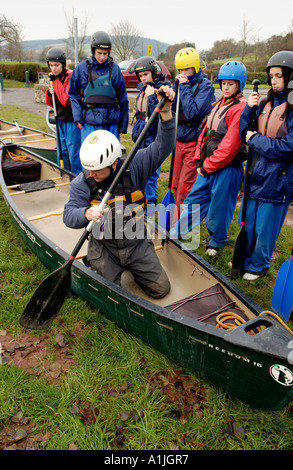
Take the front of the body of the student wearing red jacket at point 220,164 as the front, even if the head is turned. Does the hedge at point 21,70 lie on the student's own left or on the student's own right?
on the student's own right

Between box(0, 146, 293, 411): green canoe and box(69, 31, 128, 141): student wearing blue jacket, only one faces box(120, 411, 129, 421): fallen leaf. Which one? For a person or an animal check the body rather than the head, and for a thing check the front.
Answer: the student wearing blue jacket

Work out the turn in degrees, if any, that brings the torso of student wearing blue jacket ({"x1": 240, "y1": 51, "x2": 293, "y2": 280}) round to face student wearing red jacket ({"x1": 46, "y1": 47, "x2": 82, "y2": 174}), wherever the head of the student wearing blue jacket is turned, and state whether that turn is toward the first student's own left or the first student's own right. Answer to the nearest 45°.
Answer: approximately 90° to the first student's own right

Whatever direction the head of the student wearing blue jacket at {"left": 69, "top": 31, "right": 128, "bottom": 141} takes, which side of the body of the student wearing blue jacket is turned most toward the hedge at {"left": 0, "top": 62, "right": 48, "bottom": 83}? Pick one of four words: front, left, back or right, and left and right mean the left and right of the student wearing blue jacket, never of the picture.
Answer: back

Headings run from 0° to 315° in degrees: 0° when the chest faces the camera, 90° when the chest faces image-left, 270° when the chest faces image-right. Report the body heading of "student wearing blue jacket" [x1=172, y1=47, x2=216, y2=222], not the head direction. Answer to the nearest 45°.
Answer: approximately 45°

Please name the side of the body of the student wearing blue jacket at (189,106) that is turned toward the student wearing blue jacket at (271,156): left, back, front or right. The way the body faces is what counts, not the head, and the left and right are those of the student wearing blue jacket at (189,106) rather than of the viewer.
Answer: left

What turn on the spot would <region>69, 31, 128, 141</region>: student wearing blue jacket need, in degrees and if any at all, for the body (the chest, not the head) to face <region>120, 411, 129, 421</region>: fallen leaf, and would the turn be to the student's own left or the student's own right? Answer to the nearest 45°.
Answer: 0° — they already face it

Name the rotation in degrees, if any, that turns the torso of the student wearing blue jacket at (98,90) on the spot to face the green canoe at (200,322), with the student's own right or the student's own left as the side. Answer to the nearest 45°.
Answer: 0° — they already face it

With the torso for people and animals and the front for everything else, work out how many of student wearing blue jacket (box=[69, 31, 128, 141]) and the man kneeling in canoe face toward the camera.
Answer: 2
